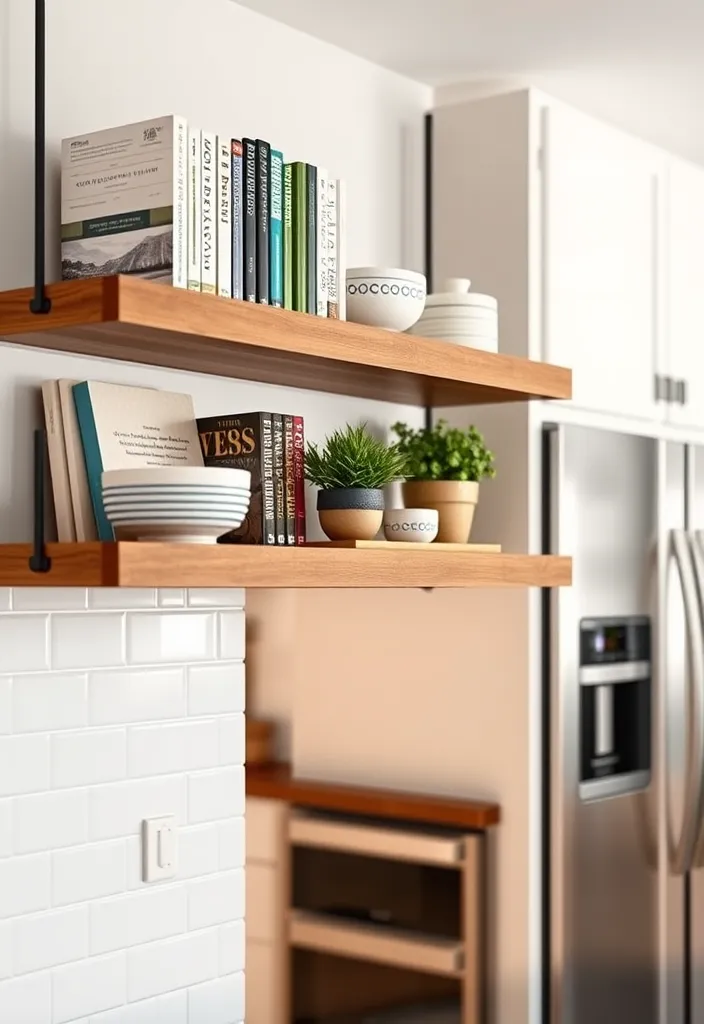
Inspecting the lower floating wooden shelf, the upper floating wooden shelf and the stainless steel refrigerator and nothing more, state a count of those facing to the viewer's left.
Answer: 0

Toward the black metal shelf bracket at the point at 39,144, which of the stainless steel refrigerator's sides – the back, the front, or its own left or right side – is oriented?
right

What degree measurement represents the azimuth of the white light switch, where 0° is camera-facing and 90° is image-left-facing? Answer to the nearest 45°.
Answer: approximately 315°

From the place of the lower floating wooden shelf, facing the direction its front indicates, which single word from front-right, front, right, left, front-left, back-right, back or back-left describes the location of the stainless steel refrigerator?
left

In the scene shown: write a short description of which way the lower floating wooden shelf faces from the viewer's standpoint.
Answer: facing the viewer and to the right of the viewer
